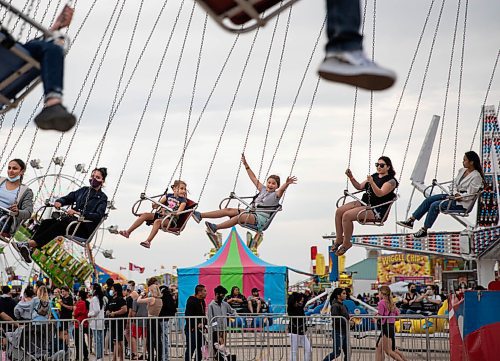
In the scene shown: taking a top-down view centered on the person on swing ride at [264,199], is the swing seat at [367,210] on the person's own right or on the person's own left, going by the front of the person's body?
on the person's own left

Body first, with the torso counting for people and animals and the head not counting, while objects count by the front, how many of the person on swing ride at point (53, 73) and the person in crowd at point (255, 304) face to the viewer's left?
0

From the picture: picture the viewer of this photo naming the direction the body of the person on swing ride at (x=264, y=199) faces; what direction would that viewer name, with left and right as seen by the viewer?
facing the viewer and to the left of the viewer

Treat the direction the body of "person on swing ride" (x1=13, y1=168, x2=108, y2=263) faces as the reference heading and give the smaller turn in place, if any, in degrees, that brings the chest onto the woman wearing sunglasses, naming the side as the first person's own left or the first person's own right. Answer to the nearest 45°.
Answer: approximately 135° to the first person's own left

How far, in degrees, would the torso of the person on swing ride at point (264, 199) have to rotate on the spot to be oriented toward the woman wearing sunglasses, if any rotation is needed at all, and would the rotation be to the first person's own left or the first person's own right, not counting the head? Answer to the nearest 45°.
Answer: approximately 90° to the first person's own left

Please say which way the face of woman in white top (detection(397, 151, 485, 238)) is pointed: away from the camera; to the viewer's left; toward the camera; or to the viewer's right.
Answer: to the viewer's left

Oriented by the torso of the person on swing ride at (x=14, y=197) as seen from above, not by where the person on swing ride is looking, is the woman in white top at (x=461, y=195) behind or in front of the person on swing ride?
behind

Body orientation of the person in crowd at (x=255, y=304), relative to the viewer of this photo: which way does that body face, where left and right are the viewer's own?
facing the viewer

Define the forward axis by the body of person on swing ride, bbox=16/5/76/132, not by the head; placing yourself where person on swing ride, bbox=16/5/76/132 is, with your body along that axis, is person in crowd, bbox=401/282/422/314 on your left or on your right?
on your left

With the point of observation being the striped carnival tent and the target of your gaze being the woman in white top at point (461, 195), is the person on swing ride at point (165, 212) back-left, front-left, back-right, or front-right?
front-right

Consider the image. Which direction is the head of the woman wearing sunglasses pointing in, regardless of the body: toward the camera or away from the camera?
toward the camera

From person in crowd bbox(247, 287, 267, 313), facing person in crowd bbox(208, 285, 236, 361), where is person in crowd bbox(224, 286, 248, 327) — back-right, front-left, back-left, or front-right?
front-right

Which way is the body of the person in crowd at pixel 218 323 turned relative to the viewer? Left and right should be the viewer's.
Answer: facing the viewer and to the right of the viewer
